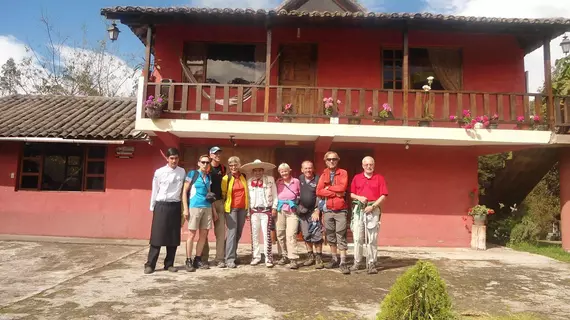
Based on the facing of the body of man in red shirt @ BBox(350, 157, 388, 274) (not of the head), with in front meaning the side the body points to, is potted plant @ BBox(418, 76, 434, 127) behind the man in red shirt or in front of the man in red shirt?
behind

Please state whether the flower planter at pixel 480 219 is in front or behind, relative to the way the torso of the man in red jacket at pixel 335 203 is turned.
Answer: behind

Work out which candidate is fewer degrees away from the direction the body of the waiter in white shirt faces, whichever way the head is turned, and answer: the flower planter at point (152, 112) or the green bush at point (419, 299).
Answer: the green bush

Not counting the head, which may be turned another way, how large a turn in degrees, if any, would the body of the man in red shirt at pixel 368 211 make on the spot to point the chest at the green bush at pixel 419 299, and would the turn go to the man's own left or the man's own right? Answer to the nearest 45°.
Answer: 0° — they already face it

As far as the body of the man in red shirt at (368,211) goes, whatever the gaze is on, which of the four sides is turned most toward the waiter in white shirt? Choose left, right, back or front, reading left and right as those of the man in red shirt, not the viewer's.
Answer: right

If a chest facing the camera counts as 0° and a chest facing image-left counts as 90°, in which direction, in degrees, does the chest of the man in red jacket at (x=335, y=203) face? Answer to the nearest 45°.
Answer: approximately 0°

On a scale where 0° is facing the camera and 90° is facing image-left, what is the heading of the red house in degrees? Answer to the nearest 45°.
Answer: approximately 0°

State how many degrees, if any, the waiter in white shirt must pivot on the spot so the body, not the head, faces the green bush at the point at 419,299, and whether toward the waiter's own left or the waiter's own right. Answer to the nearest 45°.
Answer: approximately 45° to the waiter's own left

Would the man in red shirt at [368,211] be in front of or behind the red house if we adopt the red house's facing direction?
in front
